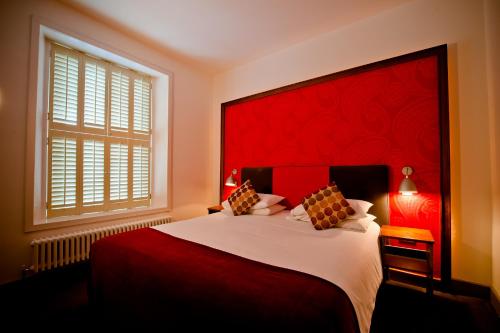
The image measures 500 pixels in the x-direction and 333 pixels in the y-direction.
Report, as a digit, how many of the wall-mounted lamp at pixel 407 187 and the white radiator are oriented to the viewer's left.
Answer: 0

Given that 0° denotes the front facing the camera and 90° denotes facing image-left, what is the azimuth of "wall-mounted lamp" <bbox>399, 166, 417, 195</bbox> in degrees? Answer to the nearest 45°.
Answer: approximately 0°

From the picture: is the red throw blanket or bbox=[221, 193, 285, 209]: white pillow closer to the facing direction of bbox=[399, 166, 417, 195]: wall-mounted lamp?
the red throw blanket

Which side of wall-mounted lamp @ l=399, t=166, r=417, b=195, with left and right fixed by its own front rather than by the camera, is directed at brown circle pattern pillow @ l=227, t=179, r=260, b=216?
right

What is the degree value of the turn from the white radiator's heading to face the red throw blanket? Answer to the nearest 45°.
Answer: approximately 45° to its right

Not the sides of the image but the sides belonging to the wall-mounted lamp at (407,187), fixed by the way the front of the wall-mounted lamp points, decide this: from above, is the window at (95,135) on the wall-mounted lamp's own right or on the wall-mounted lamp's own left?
on the wall-mounted lamp's own right

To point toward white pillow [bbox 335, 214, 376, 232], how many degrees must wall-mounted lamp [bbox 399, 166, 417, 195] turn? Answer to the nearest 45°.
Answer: approximately 45° to its right

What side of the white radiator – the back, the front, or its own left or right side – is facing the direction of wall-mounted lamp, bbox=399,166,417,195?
front

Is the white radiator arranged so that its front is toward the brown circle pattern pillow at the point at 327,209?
yes

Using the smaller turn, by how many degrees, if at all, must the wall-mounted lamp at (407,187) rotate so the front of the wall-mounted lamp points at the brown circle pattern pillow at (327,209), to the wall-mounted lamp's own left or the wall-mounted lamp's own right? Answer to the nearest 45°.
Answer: approximately 45° to the wall-mounted lamp's own right

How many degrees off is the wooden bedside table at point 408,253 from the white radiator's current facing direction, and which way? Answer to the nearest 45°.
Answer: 0° — it already faces it

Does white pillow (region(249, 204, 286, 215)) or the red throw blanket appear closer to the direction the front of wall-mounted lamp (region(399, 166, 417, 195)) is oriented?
the red throw blanket

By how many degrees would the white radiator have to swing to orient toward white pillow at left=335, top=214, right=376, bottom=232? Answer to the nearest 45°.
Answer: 0° — it already faces it
